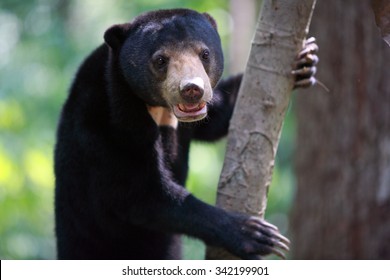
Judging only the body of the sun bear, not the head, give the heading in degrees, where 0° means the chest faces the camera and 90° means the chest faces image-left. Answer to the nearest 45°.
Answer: approximately 315°

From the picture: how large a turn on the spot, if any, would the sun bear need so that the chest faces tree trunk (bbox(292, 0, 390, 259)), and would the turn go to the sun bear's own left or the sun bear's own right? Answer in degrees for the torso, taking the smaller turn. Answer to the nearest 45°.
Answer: approximately 90° to the sun bear's own left

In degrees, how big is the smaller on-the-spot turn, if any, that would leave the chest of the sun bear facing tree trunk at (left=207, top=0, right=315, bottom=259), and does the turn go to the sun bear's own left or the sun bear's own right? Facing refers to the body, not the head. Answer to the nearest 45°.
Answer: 0° — it already faces it
